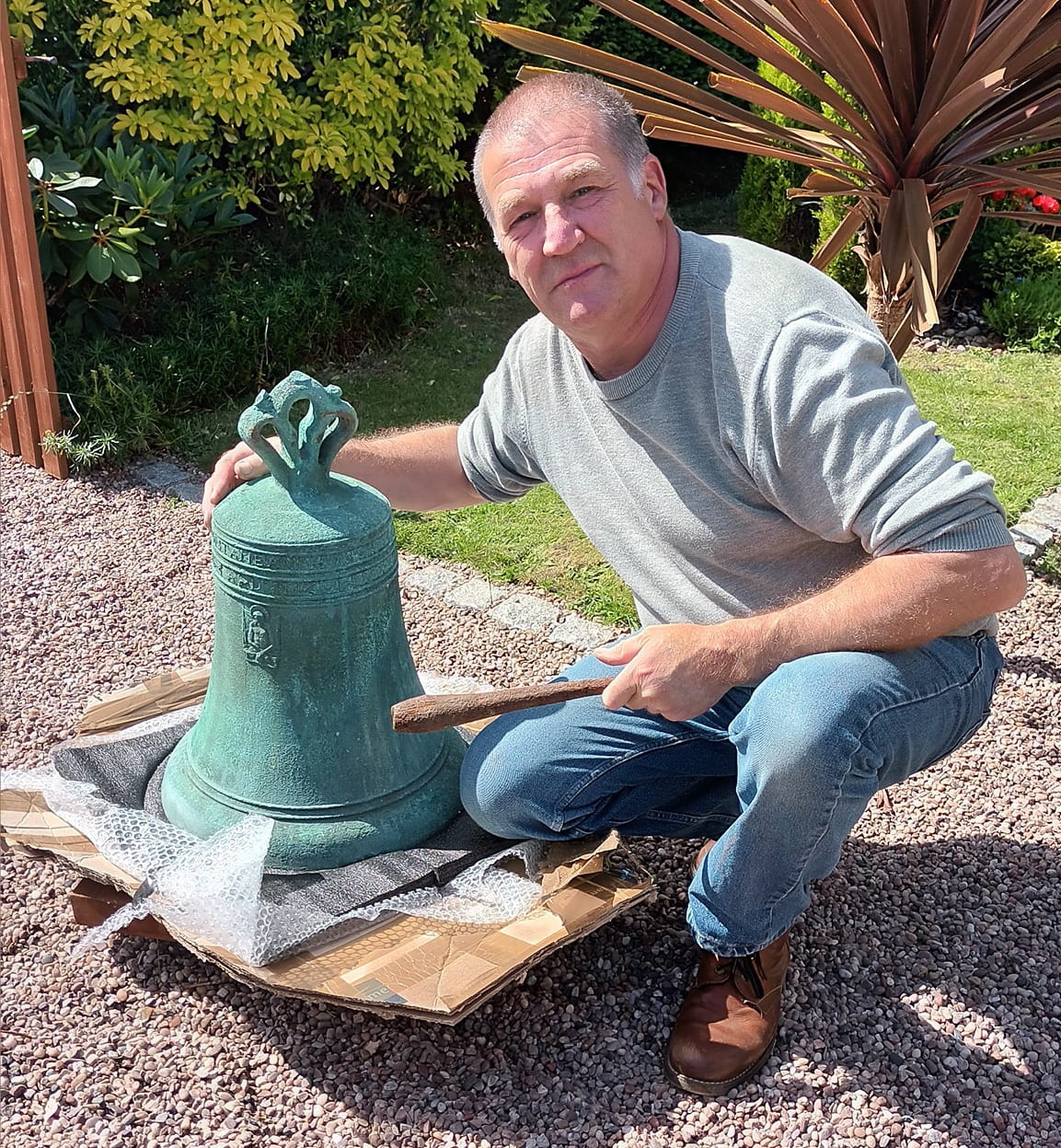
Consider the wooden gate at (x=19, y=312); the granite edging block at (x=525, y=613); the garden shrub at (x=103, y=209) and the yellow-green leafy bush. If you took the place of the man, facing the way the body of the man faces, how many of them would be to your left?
0

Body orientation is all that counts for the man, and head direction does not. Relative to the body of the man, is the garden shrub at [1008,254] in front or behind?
behind

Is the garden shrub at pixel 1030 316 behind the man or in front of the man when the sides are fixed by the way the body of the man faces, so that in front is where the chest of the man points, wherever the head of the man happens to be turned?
behind

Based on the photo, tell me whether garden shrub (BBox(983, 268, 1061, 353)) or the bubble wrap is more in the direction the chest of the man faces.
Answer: the bubble wrap

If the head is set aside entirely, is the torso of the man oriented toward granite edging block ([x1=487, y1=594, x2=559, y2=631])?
no

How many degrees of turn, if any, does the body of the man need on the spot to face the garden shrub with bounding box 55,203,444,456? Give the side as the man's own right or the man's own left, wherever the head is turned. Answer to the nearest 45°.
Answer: approximately 90° to the man's own right

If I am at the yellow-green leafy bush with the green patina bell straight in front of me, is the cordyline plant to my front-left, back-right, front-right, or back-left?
front-left

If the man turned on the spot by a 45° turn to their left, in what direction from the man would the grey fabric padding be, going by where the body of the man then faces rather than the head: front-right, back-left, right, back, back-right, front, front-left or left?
right

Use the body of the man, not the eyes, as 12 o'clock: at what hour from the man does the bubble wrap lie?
The bubble wrap is roughly at 1 o'clock from the man.

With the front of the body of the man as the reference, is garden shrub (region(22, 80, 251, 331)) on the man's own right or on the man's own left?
on the man's own right

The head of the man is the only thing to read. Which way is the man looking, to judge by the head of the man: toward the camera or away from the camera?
toward the camera

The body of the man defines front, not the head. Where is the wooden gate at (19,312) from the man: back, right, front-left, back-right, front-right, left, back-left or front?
right

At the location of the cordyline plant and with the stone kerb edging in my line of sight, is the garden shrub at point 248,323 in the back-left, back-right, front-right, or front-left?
front-right

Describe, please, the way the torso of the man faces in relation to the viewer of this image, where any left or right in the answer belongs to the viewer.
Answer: facing the viewer and to the left of the viewer
